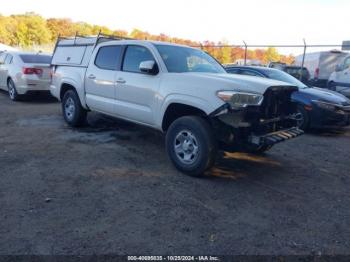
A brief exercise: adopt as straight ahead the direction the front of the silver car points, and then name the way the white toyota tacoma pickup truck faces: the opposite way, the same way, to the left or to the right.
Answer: the opposite way

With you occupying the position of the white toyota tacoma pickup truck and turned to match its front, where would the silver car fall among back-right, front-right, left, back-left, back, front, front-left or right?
back

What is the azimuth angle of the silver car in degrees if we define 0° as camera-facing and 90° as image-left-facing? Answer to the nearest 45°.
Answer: approximately 135°

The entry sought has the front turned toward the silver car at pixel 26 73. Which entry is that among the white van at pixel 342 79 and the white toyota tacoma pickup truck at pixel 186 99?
the white van

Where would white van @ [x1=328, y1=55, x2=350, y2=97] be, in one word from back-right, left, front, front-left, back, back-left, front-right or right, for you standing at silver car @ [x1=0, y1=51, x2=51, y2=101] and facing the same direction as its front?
back-right

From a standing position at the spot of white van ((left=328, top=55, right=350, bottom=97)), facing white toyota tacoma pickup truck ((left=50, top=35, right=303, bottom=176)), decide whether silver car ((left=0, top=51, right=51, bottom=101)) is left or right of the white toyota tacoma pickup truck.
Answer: right

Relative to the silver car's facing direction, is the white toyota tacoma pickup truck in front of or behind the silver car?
behind

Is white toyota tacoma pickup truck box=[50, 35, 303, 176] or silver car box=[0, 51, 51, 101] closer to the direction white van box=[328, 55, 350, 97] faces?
the silver car

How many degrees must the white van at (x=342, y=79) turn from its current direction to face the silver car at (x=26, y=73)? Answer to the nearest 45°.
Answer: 0° — it already faces it

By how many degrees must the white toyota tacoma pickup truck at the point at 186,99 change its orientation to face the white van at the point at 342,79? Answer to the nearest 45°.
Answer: approximately 90° to its left
